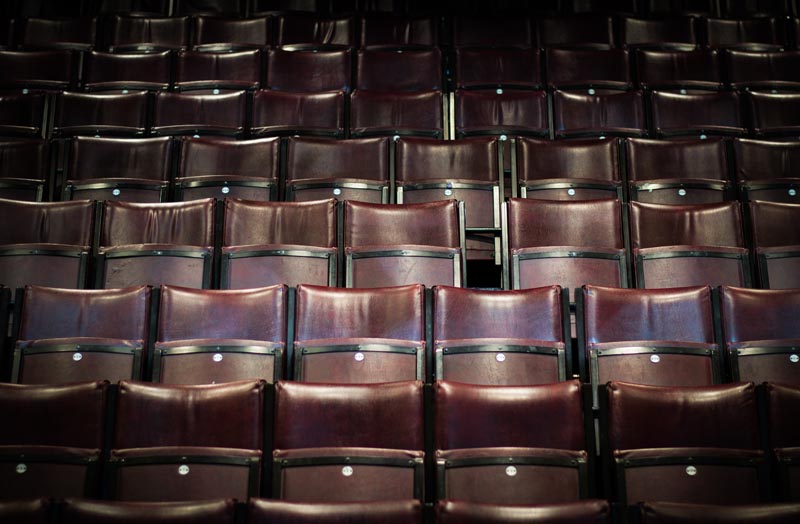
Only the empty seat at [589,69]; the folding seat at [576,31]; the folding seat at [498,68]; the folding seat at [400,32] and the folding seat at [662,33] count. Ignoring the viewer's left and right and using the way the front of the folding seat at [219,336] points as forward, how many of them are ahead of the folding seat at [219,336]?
0

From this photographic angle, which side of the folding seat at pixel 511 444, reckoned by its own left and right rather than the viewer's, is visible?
front

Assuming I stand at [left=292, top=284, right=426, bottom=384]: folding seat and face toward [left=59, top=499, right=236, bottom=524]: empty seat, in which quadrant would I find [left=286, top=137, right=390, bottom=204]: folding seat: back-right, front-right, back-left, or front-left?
back-right

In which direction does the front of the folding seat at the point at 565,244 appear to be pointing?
toward the camera

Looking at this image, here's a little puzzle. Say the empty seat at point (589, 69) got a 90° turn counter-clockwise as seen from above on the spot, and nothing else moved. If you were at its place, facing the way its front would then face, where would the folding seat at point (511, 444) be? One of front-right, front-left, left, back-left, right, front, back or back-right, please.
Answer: right

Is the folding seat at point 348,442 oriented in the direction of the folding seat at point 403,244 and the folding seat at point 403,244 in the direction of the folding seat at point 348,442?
no

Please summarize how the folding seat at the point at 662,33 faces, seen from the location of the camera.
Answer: facing the viewer

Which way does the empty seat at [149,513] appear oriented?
toward the camera

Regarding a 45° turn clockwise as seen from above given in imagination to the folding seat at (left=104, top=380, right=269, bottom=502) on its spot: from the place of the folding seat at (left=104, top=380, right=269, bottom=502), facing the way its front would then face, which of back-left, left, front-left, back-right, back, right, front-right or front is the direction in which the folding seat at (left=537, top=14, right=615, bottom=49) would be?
back

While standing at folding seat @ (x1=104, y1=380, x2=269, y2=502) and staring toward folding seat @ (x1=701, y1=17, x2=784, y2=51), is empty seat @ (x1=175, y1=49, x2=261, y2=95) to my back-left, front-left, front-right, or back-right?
front-left

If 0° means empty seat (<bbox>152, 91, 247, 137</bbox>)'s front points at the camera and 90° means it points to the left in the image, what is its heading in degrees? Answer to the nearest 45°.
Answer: approximately 0°

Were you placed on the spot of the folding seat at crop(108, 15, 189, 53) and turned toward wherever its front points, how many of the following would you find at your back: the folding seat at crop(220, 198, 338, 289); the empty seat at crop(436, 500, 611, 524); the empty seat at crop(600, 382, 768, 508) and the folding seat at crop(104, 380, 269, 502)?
0

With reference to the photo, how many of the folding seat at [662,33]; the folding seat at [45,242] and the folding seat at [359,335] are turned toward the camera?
3

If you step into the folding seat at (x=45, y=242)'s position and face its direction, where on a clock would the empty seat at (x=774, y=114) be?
The empty seat is roughly at 9 o'clock from the folding seat.
